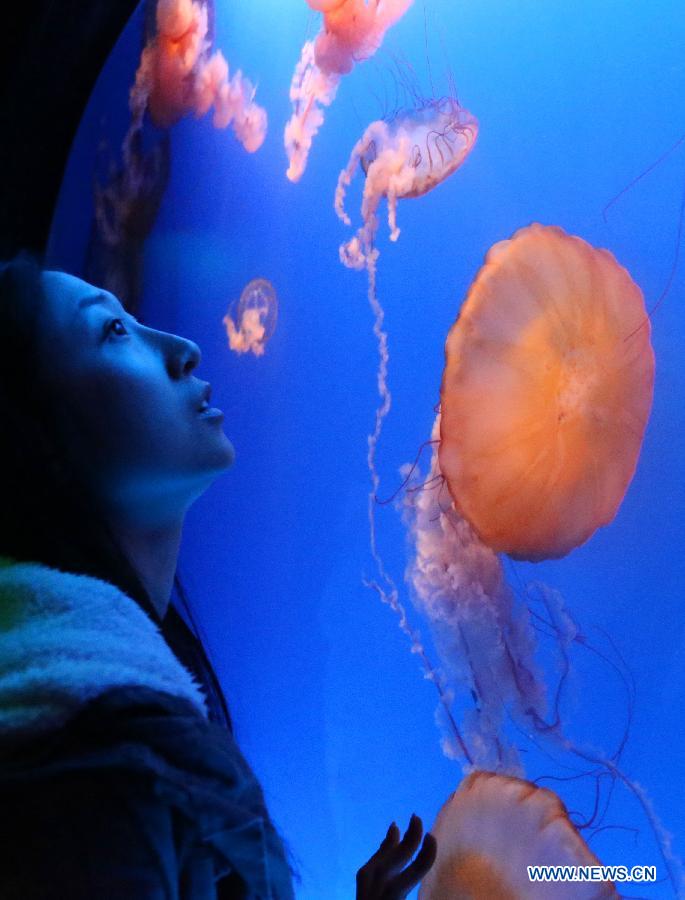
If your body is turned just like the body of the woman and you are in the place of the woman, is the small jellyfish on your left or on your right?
on your left

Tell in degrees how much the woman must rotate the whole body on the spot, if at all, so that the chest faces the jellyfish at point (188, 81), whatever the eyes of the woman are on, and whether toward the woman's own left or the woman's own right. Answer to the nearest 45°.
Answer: approximately 90° to the woman's own left

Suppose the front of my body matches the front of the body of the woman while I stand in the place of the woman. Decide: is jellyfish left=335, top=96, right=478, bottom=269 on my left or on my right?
on my left

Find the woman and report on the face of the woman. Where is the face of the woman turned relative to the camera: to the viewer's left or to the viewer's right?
to the viewer's right

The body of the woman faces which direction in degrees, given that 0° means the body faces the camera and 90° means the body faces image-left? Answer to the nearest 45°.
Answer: approximately 270°

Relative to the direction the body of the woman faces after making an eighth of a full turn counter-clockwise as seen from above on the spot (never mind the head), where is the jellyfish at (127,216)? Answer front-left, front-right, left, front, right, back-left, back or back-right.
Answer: front-left

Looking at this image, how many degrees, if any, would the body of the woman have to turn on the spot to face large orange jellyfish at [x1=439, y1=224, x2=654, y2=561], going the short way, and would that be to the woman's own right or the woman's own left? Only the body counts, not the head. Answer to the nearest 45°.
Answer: approximately 45° to the woman's own left
